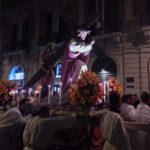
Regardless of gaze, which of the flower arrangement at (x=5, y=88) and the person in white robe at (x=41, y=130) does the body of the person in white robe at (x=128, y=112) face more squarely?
the flower arrangement

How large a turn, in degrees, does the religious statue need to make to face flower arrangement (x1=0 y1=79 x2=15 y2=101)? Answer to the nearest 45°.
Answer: approximately 90° to its right

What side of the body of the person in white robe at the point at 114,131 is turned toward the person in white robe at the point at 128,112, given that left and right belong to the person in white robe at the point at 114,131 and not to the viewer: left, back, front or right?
front

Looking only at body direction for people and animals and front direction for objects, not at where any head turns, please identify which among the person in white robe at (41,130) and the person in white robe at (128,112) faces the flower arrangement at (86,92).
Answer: the person in white robe at (41,130)

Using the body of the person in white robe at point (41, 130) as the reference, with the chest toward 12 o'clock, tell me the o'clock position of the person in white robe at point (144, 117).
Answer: the person in white robe at point (144, 117) is roughly at 1 o'clock from the person in white robe at point (41, 130).

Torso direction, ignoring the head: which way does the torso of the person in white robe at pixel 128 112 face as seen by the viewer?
away from the camera

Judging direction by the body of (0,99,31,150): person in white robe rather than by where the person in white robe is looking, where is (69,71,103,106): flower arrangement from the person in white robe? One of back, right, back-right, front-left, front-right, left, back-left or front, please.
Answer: front

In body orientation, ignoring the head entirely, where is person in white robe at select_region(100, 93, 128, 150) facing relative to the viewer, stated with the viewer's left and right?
facing away from the viewer
